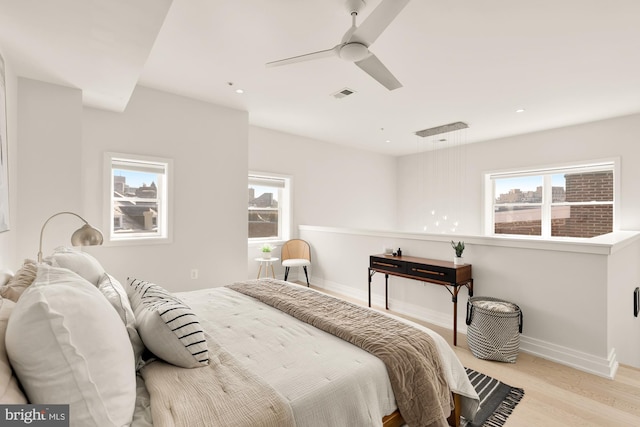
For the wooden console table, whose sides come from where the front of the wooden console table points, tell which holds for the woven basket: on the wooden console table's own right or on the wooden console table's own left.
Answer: on the wooden console table's own left

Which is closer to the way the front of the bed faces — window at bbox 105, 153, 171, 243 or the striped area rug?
the striped area rug

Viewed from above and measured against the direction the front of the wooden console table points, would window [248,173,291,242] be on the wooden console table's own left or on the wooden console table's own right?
on the wooden console table's own right

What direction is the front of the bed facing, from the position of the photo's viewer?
facing away from the viewer and to the right of the viewer

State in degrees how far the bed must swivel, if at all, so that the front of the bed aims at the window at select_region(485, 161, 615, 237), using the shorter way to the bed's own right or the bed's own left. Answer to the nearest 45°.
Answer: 0° — it already faces it

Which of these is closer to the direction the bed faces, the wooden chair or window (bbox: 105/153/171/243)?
the wooden chair

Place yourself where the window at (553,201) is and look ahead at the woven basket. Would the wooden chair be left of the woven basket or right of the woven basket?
right
